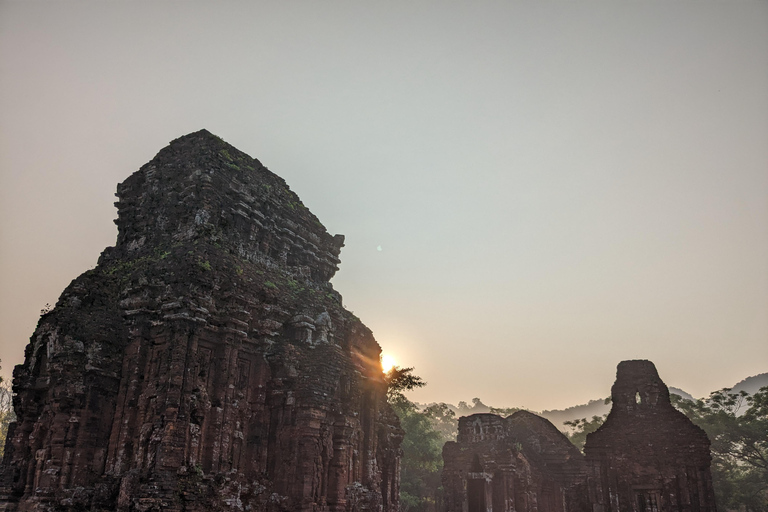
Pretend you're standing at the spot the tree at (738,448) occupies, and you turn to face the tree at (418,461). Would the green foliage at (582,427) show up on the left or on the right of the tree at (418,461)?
right

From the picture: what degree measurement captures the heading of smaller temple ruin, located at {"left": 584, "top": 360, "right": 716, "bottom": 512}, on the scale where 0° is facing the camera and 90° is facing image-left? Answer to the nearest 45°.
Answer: approximately 0°

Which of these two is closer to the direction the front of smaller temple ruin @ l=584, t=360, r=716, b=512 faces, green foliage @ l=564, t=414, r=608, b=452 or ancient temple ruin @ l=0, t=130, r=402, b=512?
the ancient temple ruin

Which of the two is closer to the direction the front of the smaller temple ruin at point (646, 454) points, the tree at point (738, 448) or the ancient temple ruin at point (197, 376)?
the ancient temple ruin

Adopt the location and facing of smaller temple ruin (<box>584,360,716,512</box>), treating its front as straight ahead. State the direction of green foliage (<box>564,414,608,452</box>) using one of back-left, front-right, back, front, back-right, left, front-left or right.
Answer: back

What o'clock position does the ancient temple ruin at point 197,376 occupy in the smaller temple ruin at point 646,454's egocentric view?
The ancient temple ruin is roughly at 1 o'clock from the smaller temple ruin.

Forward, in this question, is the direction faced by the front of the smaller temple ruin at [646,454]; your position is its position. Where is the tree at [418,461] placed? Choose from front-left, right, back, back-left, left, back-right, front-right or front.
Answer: back-right
